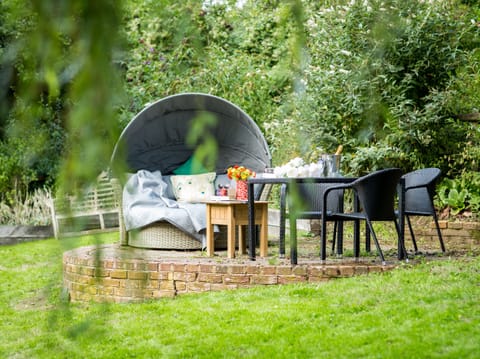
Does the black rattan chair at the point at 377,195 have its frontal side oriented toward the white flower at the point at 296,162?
yes

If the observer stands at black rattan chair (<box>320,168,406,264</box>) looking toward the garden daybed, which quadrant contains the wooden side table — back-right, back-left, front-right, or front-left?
front-left

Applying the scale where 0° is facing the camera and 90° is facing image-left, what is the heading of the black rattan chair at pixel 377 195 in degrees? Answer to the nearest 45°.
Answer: approximately 135°

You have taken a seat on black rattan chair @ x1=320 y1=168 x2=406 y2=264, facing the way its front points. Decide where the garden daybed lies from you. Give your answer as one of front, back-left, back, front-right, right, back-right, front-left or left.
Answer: front

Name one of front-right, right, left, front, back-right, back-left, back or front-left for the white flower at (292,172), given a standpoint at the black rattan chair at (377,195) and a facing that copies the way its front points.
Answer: front

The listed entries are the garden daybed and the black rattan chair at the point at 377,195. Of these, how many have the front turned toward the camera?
1

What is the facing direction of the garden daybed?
toward the camera

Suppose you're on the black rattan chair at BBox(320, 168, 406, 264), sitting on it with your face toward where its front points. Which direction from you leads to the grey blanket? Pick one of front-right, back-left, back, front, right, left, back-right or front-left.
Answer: front

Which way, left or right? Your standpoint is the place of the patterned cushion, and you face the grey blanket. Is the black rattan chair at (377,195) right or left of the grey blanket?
left

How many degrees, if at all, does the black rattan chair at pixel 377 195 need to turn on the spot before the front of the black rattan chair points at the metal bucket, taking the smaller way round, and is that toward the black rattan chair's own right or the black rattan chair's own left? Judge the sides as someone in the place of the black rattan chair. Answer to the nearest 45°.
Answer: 0° — it already faces it

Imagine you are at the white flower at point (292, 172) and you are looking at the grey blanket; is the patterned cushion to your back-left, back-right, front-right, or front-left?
front-right
